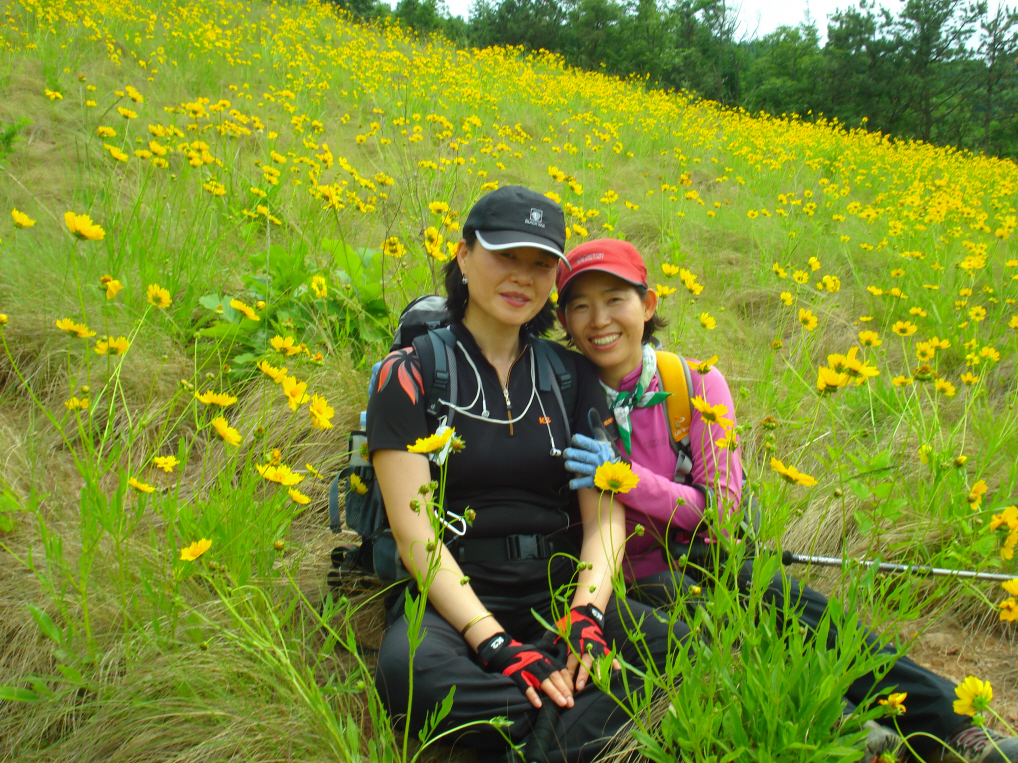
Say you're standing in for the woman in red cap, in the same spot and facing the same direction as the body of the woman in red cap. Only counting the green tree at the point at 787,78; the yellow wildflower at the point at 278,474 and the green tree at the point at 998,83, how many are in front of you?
1

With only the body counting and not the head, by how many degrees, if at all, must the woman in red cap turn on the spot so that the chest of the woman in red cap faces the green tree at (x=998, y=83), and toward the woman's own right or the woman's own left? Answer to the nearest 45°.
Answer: approximately 135° to the woman's own right

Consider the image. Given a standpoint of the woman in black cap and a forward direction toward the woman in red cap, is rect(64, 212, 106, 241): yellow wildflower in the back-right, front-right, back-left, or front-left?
back-left

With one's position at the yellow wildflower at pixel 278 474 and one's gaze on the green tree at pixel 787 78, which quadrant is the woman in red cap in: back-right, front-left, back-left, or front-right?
front-right

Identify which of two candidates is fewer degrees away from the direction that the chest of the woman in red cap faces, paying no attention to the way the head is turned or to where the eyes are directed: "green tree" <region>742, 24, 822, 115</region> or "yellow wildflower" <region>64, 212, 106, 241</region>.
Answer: the yellow wildflower

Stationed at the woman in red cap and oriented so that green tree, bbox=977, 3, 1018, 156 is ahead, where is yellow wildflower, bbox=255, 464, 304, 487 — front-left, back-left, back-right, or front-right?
back-left

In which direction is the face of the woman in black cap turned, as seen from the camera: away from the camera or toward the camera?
toward the camera

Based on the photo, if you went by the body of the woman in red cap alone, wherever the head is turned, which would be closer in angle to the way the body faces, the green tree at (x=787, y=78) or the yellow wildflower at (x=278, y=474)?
the yellow wildflower

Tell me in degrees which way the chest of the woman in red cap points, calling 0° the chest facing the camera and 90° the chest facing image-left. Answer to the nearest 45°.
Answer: approximately 45°

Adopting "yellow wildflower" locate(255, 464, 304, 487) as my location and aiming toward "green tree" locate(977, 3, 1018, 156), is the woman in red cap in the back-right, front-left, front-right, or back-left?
front-right

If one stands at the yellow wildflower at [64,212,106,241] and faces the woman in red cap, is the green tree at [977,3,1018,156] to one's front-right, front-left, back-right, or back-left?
front-left

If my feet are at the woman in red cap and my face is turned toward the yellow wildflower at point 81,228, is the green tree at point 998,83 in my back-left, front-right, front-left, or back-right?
back-right

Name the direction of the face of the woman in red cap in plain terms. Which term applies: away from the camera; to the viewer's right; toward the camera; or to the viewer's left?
toward the camera

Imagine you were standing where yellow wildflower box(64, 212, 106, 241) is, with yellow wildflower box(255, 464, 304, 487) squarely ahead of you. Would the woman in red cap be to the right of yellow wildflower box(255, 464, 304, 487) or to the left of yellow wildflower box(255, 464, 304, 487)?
left

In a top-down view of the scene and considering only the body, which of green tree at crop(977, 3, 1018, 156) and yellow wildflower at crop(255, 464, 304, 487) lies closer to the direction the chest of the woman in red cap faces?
the yellow wildflower

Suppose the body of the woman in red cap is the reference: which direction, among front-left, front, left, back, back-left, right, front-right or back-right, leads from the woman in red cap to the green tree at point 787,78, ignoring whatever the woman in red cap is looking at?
back-right

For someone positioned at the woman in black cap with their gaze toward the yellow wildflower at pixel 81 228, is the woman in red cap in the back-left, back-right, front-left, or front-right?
back-right
